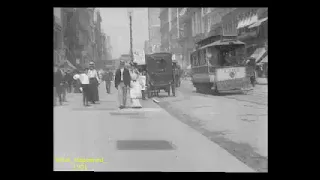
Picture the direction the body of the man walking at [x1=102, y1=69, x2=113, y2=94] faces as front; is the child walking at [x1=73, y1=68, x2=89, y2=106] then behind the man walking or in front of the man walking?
in front

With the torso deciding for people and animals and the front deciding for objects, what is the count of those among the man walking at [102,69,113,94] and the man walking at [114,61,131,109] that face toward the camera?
2

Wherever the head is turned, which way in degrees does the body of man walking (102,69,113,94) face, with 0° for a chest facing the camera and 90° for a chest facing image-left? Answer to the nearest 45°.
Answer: approximately 0°

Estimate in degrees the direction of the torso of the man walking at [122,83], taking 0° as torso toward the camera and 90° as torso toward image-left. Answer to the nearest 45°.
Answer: approximately 0°
